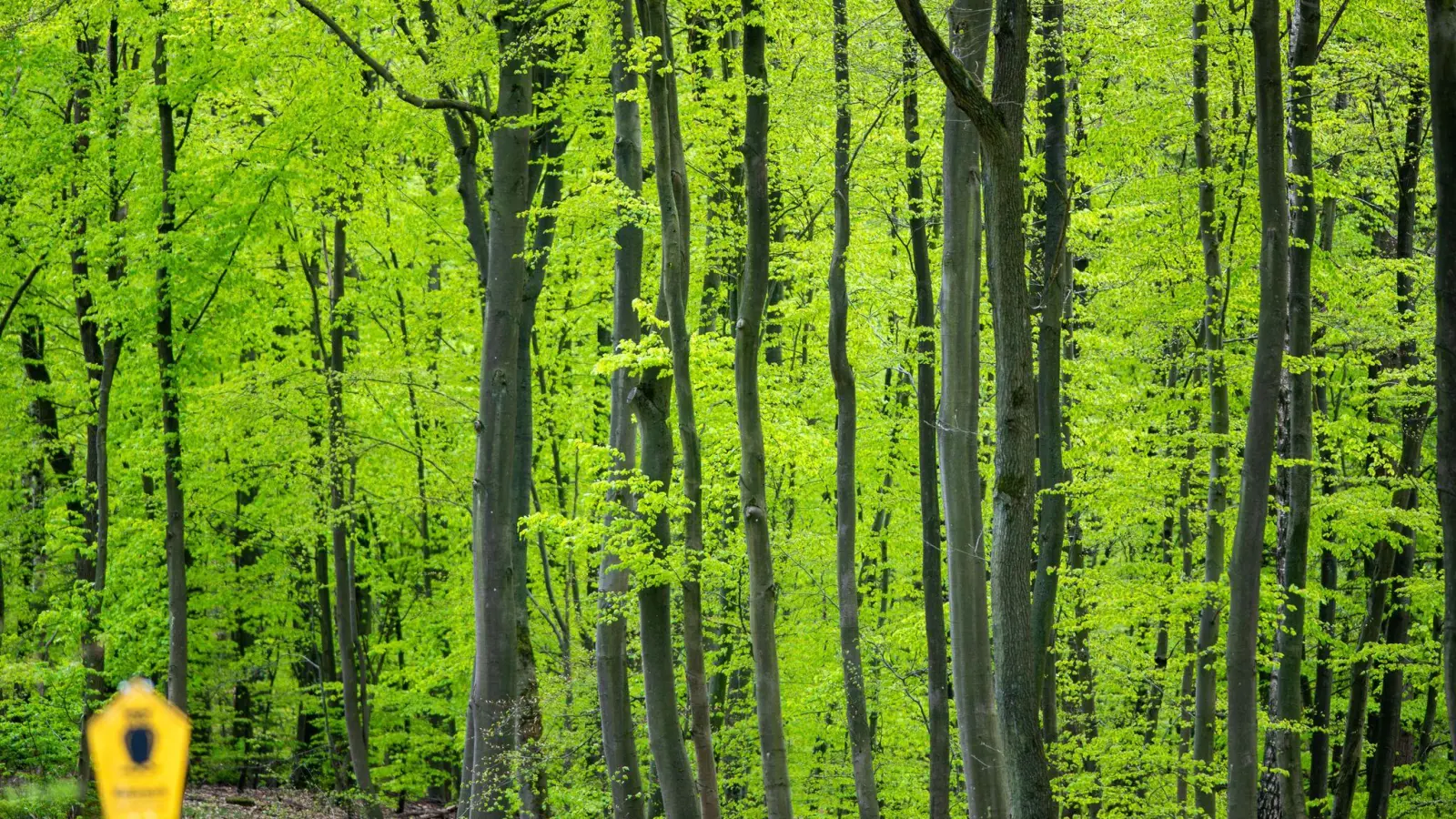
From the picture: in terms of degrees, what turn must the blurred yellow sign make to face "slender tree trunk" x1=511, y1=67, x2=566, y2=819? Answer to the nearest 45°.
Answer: approximately 180°

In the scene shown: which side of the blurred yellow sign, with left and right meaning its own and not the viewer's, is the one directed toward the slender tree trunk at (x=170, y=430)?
back

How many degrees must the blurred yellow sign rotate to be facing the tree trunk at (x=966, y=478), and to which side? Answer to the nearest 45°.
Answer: approximately 135° to its left

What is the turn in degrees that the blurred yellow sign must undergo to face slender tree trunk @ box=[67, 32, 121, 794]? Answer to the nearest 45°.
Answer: approximately 180°

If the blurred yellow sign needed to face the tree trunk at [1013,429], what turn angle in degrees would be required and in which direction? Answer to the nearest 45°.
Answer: approximately 135° to its left

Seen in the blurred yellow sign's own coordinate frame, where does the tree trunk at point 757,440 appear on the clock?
The tree trunk is roughly at 7 o'clock from the blurred yellow sign.

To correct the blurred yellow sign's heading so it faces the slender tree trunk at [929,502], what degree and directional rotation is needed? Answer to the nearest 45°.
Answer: approximately 135° to its left

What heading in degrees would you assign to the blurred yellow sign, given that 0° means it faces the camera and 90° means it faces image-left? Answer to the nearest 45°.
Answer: approximately 0°

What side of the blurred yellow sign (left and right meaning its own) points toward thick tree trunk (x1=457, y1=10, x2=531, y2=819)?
back

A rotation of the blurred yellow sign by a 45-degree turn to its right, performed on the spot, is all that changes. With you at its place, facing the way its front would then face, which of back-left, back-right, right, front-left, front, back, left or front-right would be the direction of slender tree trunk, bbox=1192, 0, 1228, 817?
back

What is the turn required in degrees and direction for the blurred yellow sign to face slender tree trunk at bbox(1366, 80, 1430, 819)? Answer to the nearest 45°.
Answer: approximately 135° to its left
